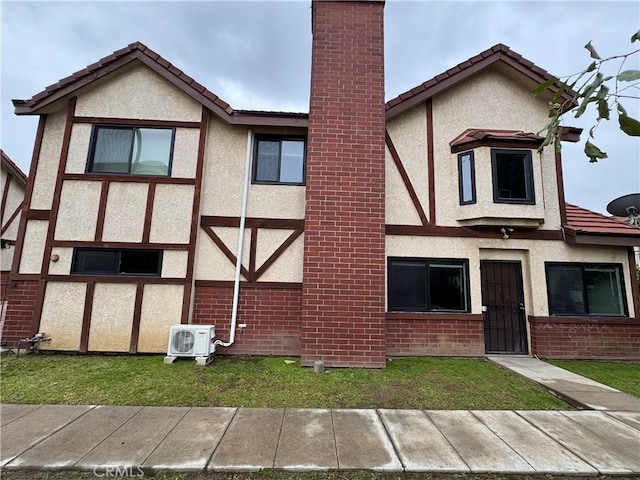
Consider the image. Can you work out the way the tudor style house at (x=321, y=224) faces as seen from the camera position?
facing the viewer

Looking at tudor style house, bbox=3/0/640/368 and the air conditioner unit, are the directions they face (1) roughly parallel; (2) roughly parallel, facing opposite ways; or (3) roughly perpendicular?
roughly parallel

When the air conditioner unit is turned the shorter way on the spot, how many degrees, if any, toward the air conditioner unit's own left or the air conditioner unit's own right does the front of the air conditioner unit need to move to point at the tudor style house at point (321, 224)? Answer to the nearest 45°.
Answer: approximately 90° to the air conditioner unit's own left

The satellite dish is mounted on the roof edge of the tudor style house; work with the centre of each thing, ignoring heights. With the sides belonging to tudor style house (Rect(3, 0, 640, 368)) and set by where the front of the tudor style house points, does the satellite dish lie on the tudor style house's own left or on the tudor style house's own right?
on the tudor style house's own left

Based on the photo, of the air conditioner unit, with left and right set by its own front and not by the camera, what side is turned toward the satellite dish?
left

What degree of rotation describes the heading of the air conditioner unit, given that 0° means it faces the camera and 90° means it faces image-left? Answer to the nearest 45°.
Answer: approximately 0°

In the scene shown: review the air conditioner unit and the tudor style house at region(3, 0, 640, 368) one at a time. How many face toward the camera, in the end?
2
